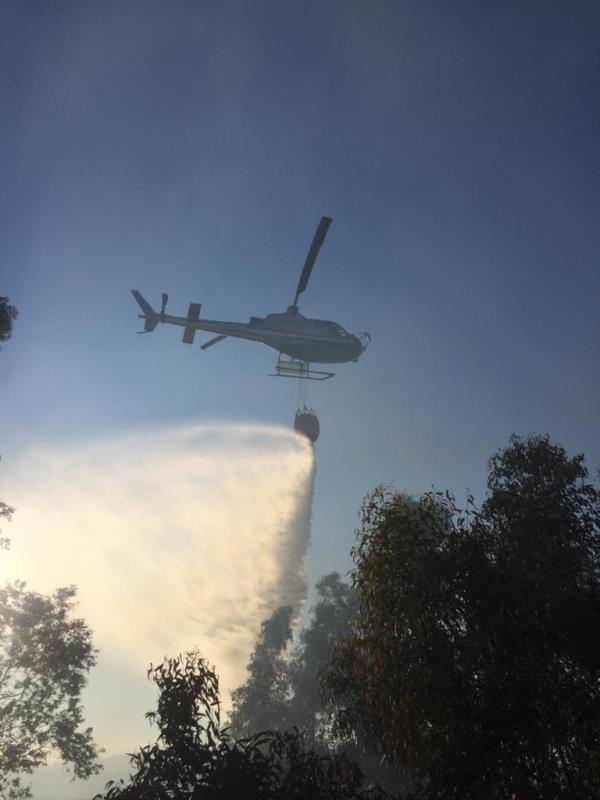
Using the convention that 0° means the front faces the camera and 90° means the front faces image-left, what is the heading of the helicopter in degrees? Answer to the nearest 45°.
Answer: approximately 270°

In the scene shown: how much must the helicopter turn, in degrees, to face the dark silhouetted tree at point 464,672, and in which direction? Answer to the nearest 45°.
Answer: approximately 90° to its right

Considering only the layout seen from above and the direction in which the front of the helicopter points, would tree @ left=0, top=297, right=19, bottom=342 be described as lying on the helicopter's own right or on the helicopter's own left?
on the helicopter's own right
